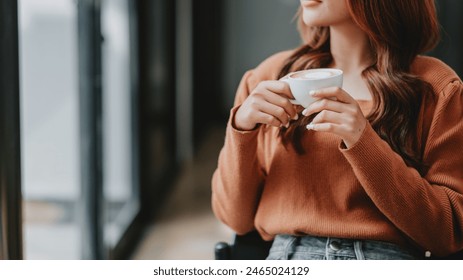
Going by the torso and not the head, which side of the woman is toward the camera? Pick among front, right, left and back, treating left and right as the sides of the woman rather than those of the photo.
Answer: front
